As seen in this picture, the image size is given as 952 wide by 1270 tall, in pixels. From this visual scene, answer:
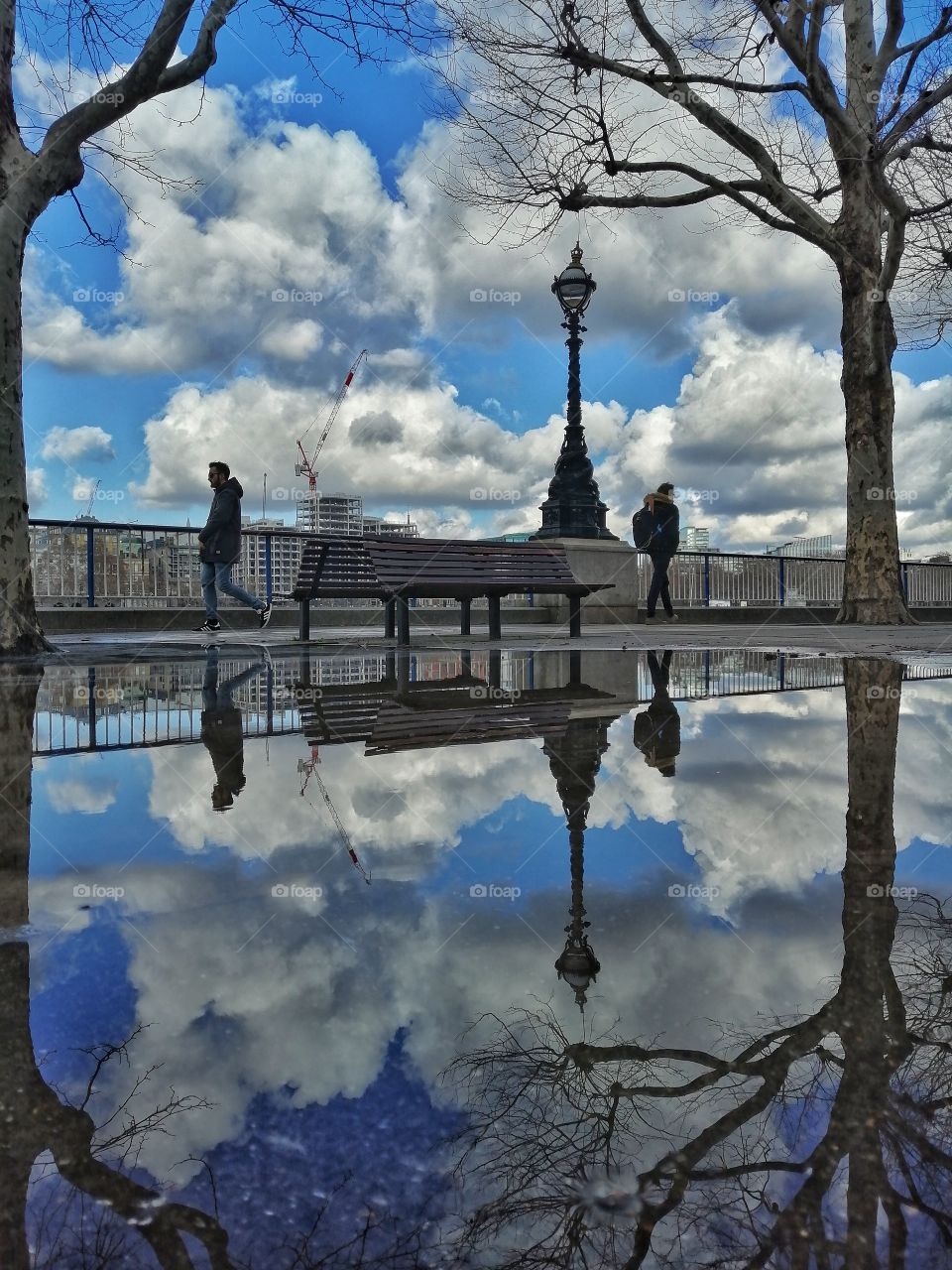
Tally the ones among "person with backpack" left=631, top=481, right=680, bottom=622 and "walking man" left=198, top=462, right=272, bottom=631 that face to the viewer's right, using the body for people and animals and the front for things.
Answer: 1
